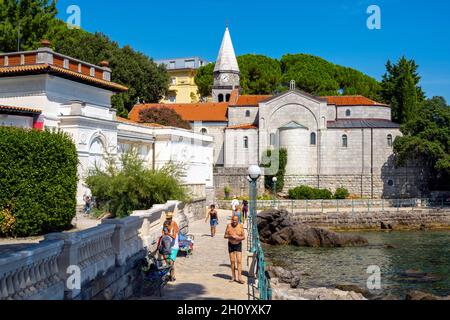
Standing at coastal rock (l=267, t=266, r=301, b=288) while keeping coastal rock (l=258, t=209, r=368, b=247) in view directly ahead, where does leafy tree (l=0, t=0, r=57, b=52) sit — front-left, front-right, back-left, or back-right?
front-left

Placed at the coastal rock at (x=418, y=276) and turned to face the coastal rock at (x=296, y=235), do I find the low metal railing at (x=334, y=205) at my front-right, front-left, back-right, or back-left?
front-right

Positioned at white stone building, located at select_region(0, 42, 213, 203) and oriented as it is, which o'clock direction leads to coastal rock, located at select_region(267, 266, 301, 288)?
The coastal rock is roughly at 12 o'clock from the white stone building.

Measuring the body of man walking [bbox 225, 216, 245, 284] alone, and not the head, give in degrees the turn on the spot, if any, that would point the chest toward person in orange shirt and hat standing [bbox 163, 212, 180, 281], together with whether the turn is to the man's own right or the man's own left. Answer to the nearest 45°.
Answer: approximately 90° to the man's own right

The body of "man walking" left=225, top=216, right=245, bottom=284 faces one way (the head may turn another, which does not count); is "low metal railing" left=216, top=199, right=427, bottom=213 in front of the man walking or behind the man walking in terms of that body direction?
behind

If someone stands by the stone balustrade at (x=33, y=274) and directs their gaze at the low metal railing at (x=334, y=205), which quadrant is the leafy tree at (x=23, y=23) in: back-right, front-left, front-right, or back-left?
front-left

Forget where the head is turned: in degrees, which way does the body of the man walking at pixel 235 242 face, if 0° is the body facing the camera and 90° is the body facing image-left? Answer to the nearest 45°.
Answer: approximately 0°

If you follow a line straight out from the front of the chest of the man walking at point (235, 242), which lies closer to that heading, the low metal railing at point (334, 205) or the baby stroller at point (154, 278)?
the baby stroller

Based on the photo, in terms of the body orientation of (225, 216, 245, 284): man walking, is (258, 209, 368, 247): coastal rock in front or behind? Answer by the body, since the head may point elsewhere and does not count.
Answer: behind

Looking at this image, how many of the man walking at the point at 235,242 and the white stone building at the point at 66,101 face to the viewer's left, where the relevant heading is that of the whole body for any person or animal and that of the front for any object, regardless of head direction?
0

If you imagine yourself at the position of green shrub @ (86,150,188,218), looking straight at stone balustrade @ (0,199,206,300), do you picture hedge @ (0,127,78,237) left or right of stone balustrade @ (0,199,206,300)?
right

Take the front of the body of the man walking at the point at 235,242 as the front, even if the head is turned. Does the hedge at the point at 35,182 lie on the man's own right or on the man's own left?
on the man's own right

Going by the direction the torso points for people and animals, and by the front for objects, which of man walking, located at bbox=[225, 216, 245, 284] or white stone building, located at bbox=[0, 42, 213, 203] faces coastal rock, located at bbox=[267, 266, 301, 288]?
the white stone building

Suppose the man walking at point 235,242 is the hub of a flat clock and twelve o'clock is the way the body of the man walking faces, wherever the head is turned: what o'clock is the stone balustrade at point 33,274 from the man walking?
The stone balustrade is roughly at 1 o'clock from the man walking.

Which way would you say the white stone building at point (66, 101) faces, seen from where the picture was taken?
facing the viewer and to the right of the viewer
